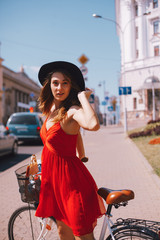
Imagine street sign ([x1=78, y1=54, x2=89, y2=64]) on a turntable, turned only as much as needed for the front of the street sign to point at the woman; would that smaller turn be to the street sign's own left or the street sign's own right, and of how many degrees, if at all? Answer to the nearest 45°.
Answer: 0° — it already faces them

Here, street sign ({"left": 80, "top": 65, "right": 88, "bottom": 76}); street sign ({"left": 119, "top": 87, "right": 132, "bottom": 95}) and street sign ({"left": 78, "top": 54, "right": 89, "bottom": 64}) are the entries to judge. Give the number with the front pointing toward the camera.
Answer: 3

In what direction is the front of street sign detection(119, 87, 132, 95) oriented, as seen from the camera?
facing the viewer

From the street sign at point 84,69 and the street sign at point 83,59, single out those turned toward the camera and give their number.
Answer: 2

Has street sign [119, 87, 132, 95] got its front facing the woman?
yes

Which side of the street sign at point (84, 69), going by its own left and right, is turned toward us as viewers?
front

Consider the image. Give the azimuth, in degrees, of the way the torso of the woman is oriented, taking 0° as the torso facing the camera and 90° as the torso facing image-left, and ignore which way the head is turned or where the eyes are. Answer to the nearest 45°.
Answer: approximately 45°
